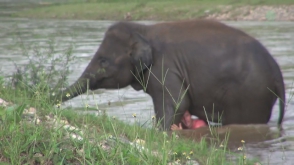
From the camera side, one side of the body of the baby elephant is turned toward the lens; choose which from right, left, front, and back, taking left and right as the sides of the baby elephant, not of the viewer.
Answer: left
